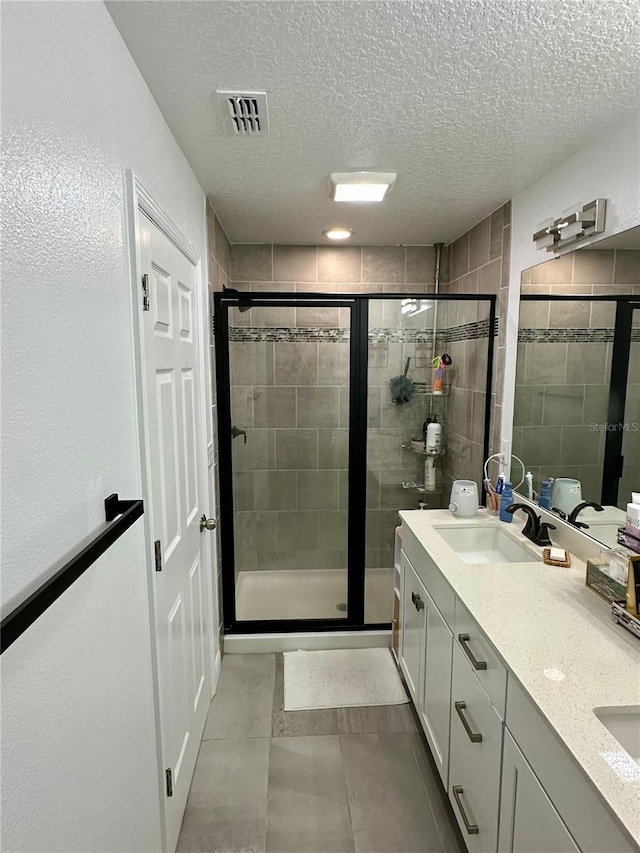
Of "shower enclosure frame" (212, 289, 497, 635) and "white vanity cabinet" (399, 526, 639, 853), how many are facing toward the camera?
1

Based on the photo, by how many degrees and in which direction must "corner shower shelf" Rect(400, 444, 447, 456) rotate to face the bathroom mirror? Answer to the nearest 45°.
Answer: approximately 90° to its left

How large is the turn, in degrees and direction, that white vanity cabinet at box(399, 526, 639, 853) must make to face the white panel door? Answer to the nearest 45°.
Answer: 0° — it already faces it

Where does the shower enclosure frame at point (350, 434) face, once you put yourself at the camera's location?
facing the viewer

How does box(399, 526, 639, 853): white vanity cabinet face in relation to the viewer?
to the viewer's left

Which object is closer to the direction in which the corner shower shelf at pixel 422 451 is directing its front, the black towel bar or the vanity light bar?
the black towel bar

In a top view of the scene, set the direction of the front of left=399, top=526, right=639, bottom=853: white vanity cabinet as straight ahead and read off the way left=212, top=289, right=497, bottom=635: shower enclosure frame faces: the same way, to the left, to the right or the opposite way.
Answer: to the left

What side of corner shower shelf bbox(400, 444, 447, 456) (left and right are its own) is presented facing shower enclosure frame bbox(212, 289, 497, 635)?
front

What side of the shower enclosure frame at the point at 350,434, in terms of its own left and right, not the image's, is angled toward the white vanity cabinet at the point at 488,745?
front

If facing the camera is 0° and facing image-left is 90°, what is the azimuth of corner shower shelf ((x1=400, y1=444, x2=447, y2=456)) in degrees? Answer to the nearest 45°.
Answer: approximately 45°

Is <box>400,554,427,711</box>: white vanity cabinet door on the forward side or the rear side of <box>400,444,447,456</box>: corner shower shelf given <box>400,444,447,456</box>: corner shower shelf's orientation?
on the forward side

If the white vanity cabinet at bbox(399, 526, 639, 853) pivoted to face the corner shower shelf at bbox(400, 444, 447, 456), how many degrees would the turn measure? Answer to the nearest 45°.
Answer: approximately 90° to its right

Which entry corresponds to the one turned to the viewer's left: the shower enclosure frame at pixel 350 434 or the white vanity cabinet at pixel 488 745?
the white vanity cabinet

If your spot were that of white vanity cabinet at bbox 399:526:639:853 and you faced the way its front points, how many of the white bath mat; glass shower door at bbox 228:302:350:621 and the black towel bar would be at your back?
0
